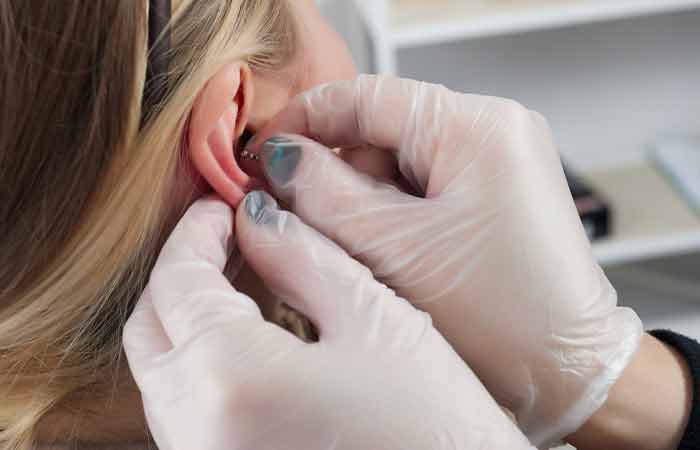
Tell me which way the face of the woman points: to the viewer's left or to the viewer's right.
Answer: to the viewer's right

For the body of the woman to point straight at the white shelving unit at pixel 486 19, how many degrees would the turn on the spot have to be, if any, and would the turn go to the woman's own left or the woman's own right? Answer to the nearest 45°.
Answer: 0° — they already face it

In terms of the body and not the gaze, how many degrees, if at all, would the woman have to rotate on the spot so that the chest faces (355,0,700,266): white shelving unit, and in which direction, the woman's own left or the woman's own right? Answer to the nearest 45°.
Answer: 0° — they already face it

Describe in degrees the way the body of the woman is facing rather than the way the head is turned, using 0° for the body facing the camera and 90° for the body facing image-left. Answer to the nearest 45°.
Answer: approximately 225°

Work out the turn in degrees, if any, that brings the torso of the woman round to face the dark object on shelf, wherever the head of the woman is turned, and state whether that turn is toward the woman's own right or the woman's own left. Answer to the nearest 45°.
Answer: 0° — they already face it
